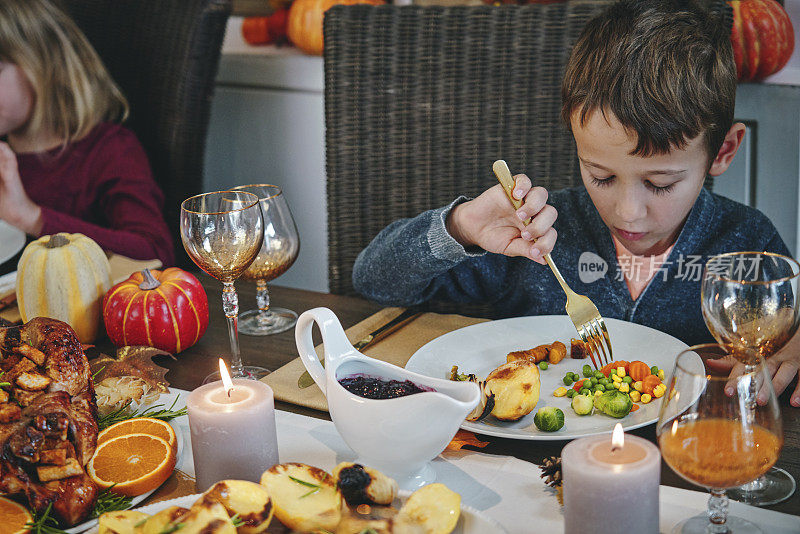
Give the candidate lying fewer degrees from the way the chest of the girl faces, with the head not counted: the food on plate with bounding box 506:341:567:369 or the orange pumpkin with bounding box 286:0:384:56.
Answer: the food on plate

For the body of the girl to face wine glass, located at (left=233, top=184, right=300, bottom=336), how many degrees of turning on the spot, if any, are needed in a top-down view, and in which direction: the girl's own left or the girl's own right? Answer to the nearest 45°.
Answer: approximately 45° to the girl's own left
